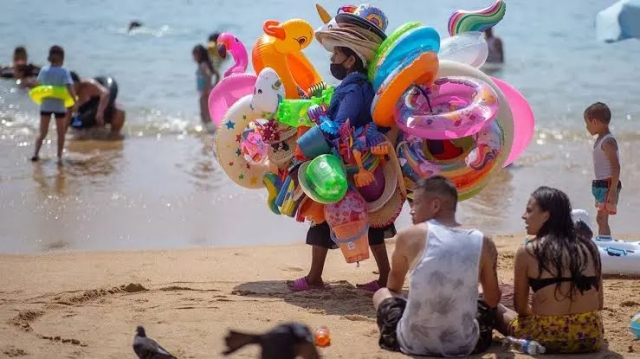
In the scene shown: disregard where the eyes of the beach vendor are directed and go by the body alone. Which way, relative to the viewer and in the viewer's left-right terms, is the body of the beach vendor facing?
facing to the left of the viewer

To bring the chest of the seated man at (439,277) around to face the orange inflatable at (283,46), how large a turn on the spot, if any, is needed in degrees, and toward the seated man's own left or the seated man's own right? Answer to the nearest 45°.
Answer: approximately 45° to the seated man's own left

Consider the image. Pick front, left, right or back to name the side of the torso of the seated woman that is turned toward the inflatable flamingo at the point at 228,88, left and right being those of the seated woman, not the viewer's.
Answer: front

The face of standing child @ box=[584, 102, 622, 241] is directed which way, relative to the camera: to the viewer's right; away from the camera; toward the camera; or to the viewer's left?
to the viewer's left

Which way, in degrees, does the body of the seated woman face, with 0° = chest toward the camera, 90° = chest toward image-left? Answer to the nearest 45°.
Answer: approximately 135°

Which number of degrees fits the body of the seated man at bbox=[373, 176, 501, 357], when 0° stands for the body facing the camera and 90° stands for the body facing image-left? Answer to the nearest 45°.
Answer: approximately 180°

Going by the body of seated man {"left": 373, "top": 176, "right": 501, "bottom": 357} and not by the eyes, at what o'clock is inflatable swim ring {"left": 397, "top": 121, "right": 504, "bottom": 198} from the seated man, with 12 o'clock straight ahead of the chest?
The inflatable swim ring is roughly at 12 o'clock from the seated man.

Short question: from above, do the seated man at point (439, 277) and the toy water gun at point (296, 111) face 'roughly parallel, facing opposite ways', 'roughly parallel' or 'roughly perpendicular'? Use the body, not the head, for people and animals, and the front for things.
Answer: roughly perpendicular
